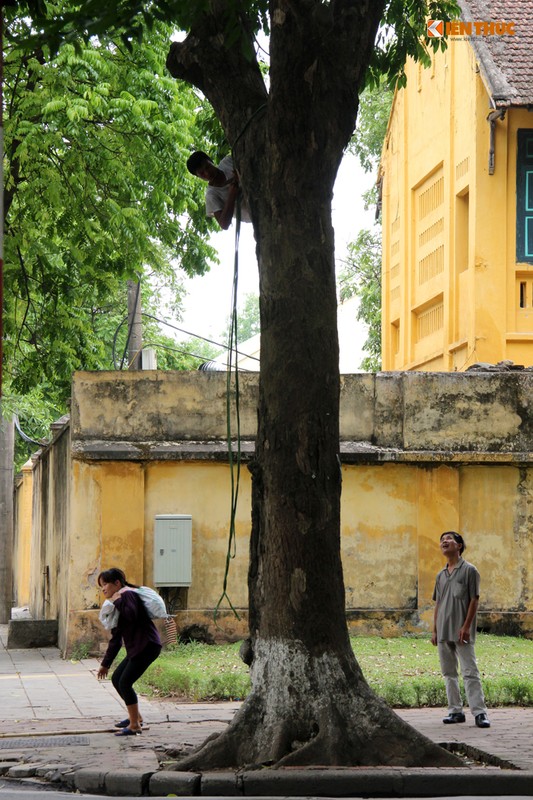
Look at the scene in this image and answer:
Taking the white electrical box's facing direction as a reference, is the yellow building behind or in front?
behind

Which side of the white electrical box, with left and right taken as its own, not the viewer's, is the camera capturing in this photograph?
front

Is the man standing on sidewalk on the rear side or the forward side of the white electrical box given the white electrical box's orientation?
on the forward side

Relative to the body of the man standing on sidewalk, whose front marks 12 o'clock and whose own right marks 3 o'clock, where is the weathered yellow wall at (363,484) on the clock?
The weathered yellow wall is roughly at 4 o'clock from the man standing on sidewalk.

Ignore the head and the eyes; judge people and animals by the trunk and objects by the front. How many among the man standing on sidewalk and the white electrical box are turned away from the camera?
0

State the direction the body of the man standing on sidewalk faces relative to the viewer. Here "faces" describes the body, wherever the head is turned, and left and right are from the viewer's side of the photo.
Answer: facing the viewer and to the left of the viewer

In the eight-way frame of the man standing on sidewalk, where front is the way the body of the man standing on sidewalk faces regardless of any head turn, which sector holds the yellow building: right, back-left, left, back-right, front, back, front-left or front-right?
back-right

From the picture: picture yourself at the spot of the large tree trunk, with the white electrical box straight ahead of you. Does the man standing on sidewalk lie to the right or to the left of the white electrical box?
right

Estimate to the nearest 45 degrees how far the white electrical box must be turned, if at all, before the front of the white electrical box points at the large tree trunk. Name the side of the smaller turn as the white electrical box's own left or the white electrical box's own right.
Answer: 0° — it already faces it

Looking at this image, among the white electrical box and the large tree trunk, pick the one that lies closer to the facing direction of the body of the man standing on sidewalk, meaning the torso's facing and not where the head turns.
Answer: the large tree trunk

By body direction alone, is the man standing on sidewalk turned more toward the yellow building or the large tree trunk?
the large tree trunk

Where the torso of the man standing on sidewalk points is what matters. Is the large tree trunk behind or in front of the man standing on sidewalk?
in front
